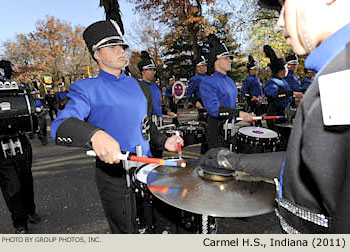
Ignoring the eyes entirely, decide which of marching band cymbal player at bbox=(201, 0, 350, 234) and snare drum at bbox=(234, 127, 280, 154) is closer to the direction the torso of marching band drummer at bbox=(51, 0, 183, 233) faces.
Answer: the marching band cymbal player

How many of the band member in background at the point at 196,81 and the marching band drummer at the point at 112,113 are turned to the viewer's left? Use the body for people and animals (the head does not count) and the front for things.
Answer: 0

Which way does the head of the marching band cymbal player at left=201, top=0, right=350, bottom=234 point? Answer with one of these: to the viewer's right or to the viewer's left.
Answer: to the viewer's left

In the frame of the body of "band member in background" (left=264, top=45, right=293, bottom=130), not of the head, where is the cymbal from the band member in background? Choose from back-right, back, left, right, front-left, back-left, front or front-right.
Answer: right

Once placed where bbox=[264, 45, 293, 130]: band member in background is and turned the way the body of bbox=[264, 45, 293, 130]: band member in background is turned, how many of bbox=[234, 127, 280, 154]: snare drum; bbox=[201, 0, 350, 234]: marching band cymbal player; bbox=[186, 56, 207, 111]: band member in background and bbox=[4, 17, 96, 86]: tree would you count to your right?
2

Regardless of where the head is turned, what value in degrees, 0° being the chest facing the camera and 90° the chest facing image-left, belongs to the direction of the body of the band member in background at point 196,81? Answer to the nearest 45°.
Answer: approximately 315°

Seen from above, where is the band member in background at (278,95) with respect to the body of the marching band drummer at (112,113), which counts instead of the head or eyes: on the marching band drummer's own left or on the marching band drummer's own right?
on the marching band drummer's own left

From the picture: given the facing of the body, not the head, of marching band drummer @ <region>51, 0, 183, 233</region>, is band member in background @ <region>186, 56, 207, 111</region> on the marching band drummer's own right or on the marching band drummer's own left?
on the marching band drummer's own left

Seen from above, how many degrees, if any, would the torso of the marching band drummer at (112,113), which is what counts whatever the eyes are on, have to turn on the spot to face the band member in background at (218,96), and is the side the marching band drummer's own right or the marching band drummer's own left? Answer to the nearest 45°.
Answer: approximately 90° to the marching band drummer's own left

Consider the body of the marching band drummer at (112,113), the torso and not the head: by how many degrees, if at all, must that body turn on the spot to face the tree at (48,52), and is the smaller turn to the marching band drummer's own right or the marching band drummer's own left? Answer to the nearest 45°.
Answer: approximately 135° to the marching band drummer's own left
